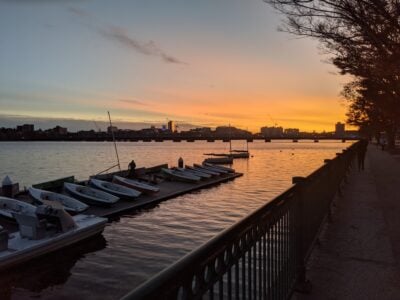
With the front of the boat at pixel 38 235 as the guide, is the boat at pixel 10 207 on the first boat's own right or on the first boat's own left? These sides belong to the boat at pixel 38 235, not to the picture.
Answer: on the first boat's own left

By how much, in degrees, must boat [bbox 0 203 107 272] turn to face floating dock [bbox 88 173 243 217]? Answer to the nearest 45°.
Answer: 0° — it already faces it

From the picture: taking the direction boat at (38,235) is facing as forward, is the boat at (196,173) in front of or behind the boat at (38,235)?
in front

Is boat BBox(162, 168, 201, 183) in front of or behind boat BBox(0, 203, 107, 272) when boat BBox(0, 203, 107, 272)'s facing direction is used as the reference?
in front

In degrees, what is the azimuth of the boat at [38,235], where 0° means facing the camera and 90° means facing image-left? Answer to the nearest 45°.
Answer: approximately 225°
